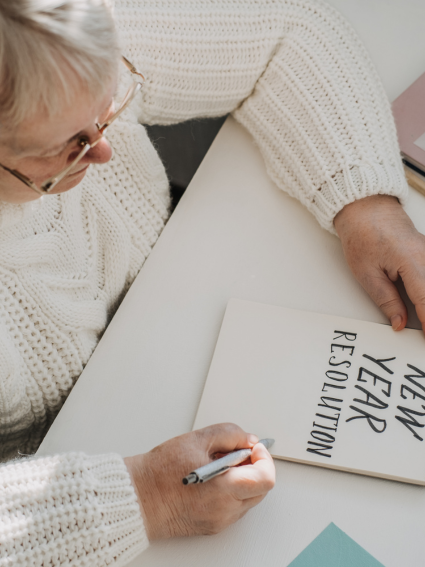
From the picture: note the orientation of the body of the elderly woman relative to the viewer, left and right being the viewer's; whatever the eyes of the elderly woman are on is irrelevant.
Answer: facing the viewer and to the right of the viewer
